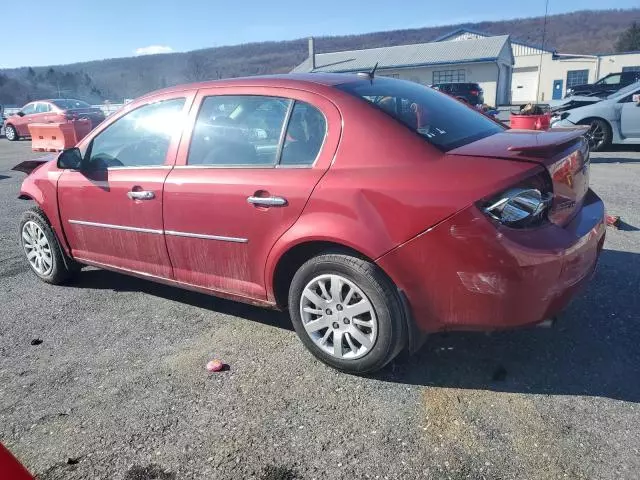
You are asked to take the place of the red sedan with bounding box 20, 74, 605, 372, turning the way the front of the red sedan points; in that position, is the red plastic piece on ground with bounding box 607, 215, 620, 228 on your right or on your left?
on your right

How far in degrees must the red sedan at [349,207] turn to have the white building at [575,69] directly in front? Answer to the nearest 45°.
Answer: approximately 90° to its right

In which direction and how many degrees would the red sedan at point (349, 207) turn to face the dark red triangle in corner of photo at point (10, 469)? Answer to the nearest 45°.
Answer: approximately 90° to its left

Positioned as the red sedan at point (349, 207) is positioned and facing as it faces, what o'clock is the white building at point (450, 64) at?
The white building is roughly at 2 o'clock from the red sedan.

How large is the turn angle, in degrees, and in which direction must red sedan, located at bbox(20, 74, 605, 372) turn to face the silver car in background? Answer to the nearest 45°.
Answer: approximately 90° to its right

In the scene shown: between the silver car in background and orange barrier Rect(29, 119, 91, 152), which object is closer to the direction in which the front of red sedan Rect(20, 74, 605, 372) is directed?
the orange barrier

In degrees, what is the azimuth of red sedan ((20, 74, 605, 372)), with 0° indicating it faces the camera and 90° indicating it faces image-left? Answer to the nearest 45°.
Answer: approximately 135°

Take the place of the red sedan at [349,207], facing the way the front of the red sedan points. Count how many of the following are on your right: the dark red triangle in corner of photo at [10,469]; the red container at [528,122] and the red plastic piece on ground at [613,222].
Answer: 2

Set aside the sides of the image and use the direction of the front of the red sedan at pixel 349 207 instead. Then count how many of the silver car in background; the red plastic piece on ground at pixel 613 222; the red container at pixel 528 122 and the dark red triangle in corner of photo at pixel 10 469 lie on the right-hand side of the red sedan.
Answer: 3

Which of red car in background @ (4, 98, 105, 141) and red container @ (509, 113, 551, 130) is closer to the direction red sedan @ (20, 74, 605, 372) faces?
the red car in background

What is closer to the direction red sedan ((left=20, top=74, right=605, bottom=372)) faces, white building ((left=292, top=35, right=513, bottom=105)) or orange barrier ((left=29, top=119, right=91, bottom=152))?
the orange barrier

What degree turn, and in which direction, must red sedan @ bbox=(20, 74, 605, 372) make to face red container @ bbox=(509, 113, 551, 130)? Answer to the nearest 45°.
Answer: approximately 90° to its right
